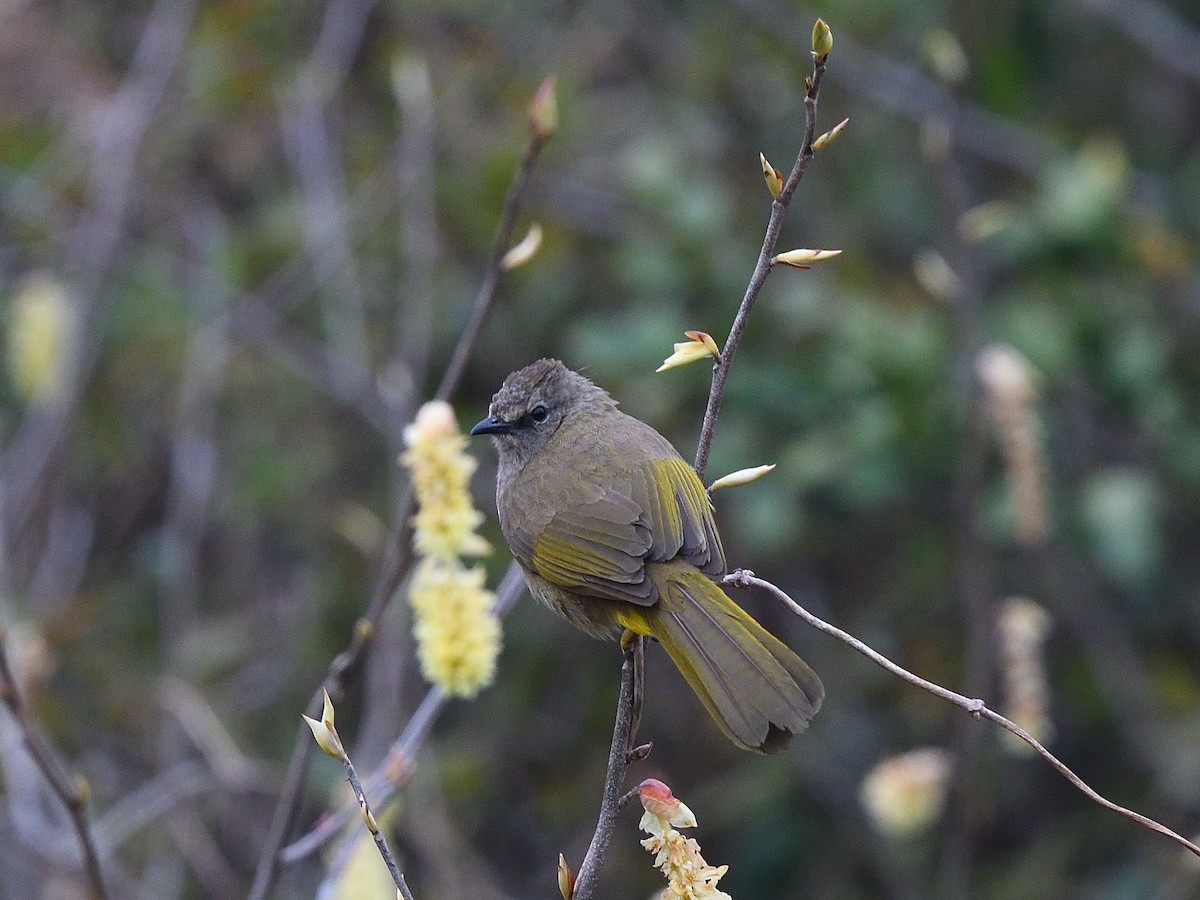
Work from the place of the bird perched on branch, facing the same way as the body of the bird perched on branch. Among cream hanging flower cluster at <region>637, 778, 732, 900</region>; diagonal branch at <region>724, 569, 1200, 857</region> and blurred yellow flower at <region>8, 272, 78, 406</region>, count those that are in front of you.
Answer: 1

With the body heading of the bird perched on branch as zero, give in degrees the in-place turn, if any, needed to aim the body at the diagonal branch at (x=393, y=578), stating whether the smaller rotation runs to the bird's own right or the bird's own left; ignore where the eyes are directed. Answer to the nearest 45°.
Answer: approximately 90° to the bird's own left

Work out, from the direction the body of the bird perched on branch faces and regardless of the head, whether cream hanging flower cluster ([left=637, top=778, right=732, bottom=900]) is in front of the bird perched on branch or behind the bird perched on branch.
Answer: behind

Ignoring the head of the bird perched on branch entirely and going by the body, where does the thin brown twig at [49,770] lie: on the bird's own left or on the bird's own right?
on the bird's own left

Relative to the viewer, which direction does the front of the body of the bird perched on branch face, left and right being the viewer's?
facing away from the viewer and to the left of the viewer

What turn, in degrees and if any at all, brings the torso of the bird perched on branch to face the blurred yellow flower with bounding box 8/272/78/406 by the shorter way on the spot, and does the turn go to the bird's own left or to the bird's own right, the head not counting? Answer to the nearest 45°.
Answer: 0° — it already faces it

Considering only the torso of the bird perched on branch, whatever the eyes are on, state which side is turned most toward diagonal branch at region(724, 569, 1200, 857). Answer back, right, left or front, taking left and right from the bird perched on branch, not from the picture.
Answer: back
